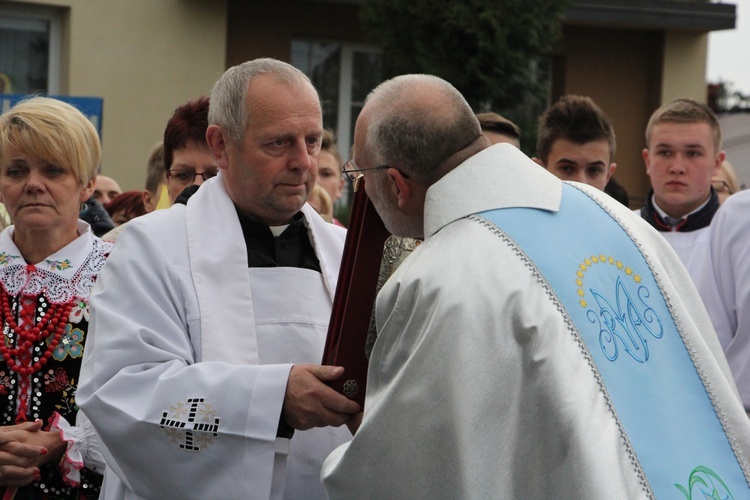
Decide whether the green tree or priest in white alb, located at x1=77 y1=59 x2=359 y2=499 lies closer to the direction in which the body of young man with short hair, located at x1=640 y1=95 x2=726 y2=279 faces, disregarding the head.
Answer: the priest in white alb

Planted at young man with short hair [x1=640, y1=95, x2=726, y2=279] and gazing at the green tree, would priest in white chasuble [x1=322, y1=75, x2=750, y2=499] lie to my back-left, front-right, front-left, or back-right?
back-left

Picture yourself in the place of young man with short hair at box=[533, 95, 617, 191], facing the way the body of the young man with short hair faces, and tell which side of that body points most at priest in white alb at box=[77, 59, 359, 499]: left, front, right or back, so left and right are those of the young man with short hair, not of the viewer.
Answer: front

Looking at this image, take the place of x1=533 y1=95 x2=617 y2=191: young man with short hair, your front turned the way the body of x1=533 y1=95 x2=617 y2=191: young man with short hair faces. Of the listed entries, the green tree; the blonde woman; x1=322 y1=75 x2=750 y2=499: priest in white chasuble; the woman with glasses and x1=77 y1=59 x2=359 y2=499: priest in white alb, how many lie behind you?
1

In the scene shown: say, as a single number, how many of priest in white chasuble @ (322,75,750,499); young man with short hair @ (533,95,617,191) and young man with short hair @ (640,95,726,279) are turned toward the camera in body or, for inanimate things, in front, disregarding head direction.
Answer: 2

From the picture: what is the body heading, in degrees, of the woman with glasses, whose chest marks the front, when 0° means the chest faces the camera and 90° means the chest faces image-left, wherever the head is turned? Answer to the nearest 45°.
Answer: approximately 315°

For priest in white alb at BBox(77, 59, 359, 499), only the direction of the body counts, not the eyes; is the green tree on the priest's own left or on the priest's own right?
on the priest's own left

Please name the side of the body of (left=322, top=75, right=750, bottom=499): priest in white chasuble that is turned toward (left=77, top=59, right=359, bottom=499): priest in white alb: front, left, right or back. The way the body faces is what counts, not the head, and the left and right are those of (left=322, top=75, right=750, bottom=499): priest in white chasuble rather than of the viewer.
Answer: front

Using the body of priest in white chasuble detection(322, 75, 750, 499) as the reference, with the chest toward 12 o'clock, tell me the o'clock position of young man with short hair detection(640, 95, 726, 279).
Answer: The young man with short hair is roughly at 2 o'clock from the priest in white chasuble.

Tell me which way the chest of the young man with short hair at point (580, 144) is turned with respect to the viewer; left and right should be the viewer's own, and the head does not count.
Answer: facing the viewer

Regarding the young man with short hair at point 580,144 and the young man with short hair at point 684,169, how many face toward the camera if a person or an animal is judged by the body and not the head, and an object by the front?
2

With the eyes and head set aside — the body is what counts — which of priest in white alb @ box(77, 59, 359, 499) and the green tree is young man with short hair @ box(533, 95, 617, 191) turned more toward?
the priest in white alb

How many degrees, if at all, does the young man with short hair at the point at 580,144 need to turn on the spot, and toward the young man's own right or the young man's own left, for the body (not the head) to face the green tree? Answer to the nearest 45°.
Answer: approximately 180°

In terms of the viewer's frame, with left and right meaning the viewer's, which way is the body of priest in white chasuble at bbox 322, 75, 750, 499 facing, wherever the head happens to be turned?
facing away from the viewer and to the left of the viewer
